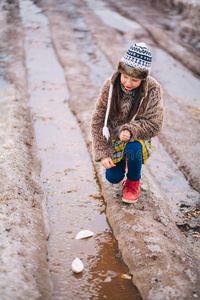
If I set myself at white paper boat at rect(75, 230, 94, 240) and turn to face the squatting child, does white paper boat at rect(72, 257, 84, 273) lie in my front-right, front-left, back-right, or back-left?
back-right

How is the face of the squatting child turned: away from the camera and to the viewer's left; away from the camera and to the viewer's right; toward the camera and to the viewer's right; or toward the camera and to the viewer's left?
toward the camera and to the viewer's left

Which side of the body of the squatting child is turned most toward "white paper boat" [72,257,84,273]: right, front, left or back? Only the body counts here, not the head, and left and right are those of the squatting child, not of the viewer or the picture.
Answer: front

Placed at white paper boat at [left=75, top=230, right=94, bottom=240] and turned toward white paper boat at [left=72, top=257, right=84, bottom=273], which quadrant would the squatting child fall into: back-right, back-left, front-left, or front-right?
back-left

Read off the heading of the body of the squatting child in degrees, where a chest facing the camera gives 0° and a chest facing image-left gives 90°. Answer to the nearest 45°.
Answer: approximately 0°
